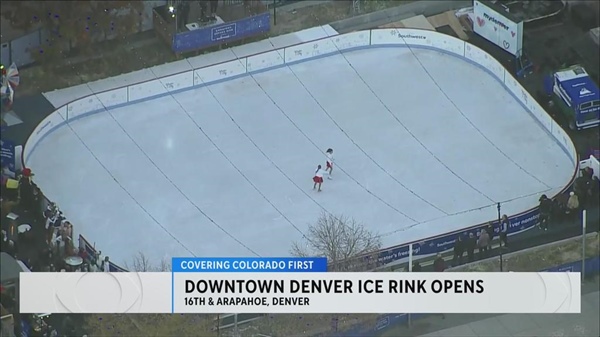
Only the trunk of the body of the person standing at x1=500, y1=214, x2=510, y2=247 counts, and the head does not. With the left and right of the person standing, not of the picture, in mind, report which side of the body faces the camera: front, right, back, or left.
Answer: back

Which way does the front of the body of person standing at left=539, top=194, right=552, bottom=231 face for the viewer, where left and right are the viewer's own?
facing away from the viewer and to the left of the viewer

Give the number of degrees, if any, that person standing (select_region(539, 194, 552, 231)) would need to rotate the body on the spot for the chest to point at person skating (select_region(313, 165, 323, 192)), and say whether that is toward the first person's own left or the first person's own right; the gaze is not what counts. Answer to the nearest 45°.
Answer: approximately 45° to the first person's own left

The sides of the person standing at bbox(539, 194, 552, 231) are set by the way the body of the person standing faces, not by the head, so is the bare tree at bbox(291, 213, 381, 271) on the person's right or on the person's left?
on the person's left

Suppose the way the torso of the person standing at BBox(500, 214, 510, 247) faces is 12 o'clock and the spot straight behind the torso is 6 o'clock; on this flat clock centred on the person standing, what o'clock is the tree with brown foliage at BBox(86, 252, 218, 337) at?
The tree with brown foliage is roughly at 8 o'clock from the person standing.

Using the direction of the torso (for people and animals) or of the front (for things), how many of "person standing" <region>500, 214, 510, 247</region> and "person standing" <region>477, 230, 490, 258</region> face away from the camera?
2

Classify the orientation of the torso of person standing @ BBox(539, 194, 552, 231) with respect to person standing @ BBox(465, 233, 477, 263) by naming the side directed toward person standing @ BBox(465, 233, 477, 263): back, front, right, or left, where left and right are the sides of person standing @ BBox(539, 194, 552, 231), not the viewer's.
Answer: left

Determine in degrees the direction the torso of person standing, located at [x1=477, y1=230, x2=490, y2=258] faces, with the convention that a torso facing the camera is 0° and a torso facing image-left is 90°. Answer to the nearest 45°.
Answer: approximately 180°
